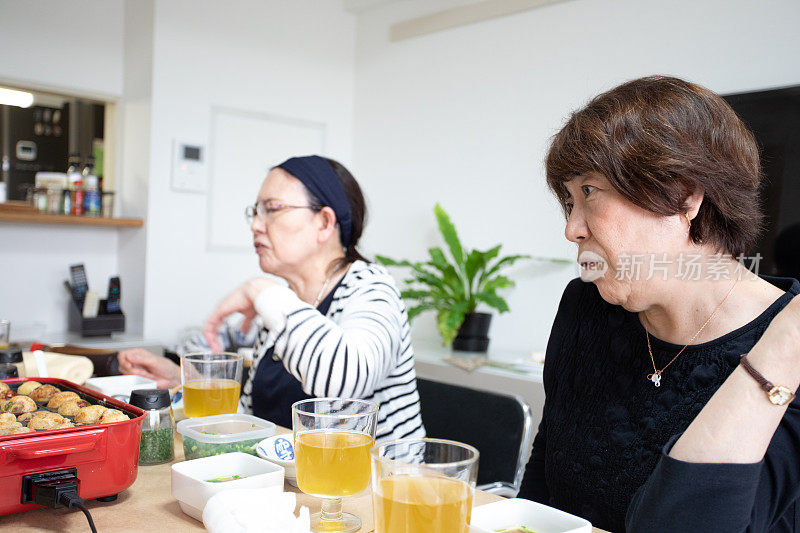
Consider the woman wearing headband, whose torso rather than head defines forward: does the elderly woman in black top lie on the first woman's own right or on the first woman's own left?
on the first woman's own left

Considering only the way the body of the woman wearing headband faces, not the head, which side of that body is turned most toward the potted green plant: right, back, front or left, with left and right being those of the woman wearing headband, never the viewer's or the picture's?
back

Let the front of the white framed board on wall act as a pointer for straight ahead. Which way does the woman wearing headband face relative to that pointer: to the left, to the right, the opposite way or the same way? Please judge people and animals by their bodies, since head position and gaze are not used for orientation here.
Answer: to the right

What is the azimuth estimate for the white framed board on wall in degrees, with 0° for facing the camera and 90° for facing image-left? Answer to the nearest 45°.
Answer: approximately 315°

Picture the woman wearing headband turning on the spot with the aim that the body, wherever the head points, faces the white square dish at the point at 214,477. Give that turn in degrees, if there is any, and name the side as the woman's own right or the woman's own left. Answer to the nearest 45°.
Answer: approximately 45° to the woman's own left

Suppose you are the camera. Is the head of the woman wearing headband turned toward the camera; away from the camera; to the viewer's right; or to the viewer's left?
to the viewer's left

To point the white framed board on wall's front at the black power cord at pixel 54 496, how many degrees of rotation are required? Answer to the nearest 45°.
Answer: approximately 45° to its right

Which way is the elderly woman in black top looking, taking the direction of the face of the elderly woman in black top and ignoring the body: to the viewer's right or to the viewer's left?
to the viewer's left

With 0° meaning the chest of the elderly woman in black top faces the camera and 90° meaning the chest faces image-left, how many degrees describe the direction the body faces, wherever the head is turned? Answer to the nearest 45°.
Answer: approximately 45°
